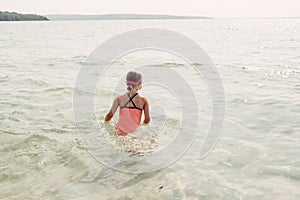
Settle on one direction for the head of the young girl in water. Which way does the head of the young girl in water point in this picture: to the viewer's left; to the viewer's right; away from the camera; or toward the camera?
away from the camera

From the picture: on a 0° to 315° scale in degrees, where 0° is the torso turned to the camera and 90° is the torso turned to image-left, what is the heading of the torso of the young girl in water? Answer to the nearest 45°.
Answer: approximately 180°
